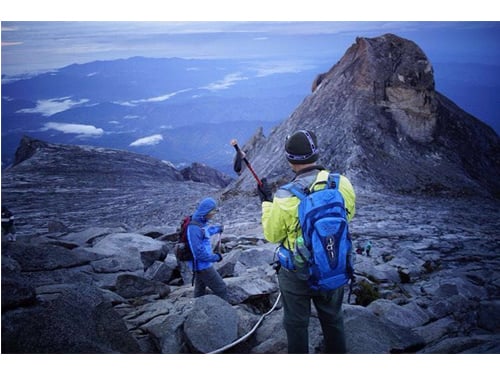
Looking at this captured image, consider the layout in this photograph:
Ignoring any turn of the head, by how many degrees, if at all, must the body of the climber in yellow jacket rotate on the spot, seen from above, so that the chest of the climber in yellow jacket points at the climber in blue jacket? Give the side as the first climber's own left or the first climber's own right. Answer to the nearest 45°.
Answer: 0° — they already face them

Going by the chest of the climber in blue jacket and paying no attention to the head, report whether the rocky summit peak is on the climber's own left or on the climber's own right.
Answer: on the climber's own left

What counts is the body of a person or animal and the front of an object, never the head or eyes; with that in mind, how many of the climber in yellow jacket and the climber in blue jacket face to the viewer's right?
1

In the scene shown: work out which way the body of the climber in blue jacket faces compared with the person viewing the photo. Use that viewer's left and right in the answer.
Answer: facing to the right of the viewer

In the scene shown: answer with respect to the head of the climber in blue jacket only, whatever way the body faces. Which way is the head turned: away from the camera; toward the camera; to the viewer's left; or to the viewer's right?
to the viewer's right

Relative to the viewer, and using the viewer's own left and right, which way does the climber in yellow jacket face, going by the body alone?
facing away from the viewer and to the left of the viewer

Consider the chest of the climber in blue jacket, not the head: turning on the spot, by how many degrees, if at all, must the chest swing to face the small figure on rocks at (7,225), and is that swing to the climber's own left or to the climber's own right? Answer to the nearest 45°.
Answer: approximately 180°

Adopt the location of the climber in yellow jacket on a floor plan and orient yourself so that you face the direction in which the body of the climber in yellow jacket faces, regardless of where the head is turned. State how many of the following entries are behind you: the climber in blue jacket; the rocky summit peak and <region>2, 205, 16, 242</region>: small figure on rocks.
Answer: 0

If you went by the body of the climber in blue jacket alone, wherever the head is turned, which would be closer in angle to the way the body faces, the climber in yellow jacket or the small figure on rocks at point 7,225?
the climber in yellow jacket
